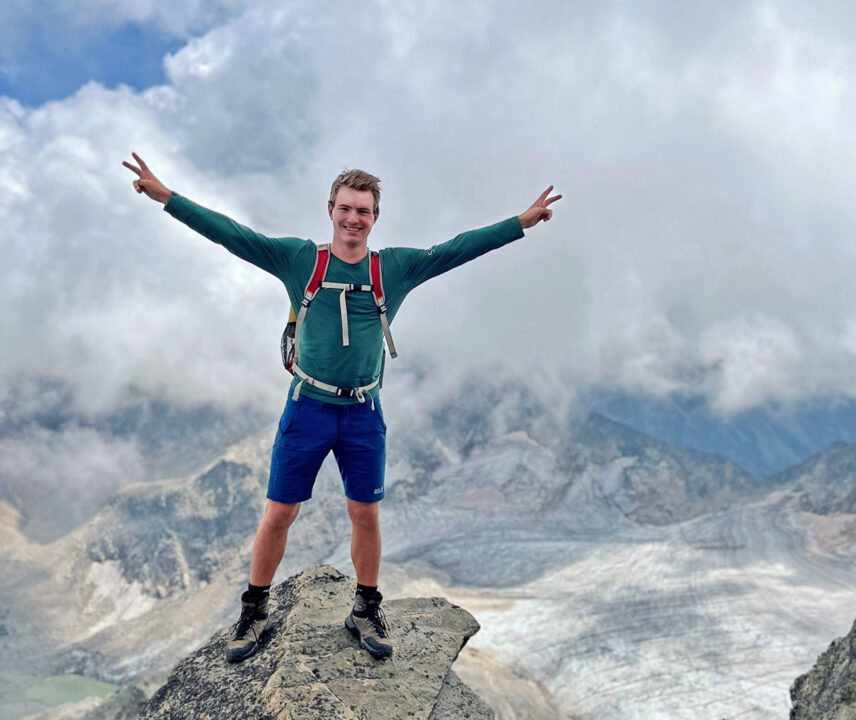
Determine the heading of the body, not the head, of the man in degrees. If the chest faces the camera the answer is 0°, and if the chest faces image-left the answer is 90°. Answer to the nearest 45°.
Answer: approximately 0°
